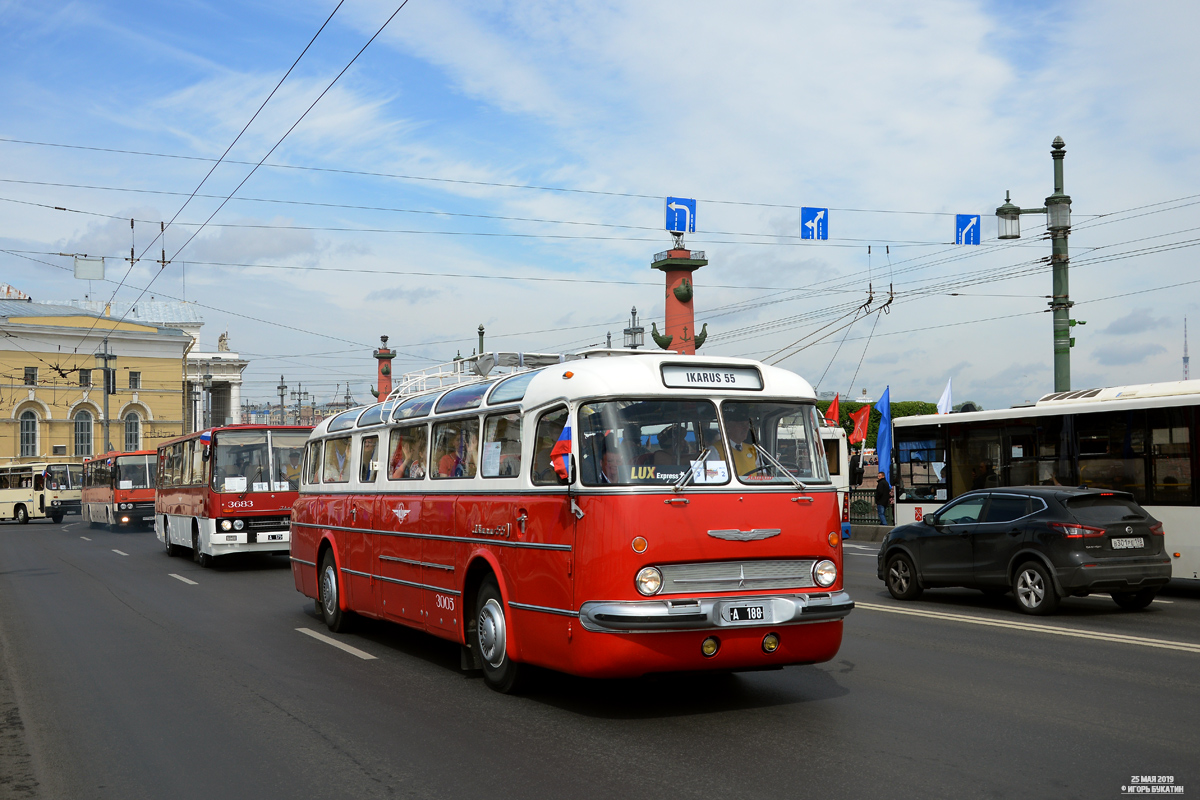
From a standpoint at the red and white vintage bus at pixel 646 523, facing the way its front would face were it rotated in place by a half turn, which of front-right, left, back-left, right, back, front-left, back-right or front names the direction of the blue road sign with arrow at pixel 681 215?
front-right

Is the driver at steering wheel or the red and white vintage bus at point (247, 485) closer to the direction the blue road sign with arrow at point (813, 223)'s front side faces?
the driver at steering wheel

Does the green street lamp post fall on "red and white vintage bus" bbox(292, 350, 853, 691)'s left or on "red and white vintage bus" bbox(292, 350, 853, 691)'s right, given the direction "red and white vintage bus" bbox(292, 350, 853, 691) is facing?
on its left

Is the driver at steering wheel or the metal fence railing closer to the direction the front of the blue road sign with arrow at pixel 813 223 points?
the driver at steering wheel

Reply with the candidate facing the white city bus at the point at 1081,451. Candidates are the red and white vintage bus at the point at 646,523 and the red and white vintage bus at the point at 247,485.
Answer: the red and white vintage bus at the point at 247,485

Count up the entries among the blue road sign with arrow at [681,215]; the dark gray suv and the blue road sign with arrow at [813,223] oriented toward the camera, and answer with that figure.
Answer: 2

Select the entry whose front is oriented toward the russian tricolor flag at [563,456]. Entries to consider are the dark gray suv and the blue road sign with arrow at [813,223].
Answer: the blue road sign with arrow

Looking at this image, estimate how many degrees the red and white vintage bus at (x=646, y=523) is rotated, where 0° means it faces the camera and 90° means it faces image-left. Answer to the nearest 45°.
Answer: approximately 315°

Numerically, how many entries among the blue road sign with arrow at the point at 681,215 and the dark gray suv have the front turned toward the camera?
1

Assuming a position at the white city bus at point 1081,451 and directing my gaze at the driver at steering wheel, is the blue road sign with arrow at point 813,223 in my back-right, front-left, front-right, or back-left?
back-right

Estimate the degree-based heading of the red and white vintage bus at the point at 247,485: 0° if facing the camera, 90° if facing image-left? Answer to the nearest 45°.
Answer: approximately 315°
